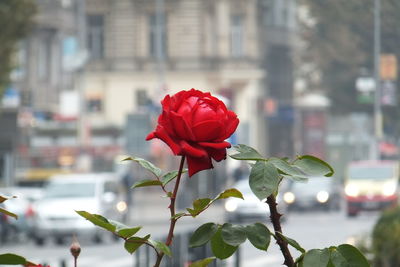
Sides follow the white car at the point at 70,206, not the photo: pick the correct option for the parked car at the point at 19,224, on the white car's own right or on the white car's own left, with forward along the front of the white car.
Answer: on the white car's own right

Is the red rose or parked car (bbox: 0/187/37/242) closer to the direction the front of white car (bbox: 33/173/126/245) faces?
the red rose

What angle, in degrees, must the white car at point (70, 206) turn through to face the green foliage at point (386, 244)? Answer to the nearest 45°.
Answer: approximately 45° to its left

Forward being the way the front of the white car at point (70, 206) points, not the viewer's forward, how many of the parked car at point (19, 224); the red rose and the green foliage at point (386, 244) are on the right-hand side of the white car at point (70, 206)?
1

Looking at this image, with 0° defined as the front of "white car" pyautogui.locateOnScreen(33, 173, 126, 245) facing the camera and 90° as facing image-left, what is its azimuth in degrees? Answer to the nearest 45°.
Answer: approximately 45°

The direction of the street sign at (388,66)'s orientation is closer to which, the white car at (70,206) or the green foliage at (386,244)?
the green foliage

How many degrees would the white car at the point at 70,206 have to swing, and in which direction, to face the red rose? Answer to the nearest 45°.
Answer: approximately 45° to its left

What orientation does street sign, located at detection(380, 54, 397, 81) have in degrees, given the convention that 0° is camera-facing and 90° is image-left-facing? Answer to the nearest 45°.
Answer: approximately 0°
